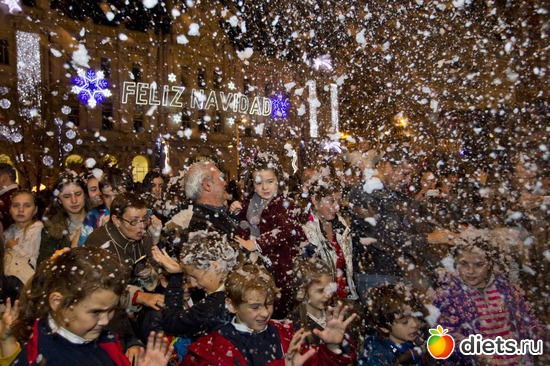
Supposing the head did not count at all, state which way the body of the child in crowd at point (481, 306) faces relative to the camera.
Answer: toward the camera

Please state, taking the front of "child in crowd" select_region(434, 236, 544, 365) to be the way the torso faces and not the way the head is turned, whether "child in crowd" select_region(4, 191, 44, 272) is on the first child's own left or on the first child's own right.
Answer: on the first child's own right

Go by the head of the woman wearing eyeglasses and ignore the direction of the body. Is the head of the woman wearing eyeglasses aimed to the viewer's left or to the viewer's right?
to the viewer's right

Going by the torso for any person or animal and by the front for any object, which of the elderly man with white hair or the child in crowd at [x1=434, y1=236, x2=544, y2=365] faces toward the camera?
the child in crowd

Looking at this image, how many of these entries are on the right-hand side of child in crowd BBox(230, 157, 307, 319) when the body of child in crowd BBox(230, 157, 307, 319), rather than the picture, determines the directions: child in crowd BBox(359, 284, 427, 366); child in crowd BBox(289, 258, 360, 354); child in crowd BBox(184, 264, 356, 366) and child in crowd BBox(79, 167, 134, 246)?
1

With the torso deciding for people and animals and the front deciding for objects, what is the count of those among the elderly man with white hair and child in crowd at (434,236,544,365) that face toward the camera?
1

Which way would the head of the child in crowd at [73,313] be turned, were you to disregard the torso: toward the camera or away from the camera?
toward the camera

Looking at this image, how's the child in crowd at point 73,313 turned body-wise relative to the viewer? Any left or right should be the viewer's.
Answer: facing the viewer and to the right of the viewer

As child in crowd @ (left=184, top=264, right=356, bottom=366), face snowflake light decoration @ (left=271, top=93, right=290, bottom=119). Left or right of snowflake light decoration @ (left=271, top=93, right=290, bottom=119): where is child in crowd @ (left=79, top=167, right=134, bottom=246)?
left

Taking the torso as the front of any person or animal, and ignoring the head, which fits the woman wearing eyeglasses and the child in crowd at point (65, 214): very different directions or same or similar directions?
same or similar directions

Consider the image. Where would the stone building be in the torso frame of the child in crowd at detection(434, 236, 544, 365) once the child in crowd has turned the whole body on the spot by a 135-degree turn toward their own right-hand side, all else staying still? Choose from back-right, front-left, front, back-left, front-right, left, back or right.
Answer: front

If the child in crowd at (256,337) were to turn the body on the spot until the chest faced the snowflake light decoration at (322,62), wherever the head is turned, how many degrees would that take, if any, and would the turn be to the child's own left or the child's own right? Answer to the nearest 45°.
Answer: approximately 135° to the child's own left
